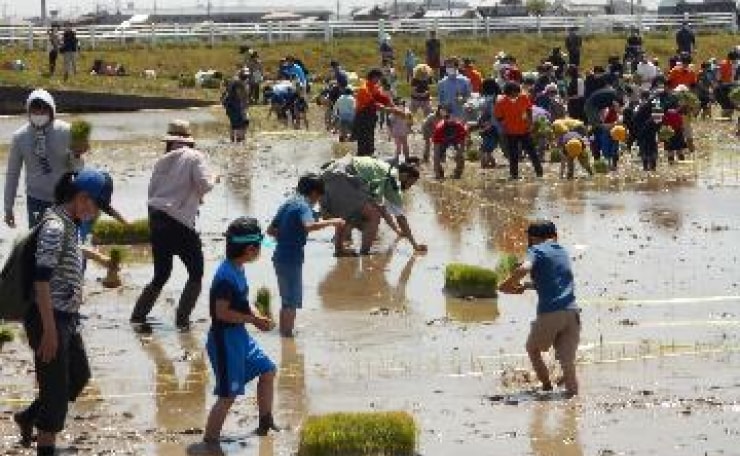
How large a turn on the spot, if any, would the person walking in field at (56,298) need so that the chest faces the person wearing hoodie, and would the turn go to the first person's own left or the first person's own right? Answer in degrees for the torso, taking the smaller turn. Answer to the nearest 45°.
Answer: approximately 90° to the first person's own left

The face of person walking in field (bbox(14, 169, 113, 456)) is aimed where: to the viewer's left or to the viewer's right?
to the viewer's right

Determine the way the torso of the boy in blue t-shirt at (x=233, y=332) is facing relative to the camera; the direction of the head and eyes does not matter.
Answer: to the viewer's right

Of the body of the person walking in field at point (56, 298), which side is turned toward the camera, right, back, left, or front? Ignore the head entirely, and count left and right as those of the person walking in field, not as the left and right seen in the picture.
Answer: right

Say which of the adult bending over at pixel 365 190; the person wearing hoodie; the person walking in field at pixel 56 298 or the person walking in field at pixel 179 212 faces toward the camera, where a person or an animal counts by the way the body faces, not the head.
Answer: the person wearing hoodie

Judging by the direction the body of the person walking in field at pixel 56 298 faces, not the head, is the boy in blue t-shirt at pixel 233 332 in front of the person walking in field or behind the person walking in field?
in front

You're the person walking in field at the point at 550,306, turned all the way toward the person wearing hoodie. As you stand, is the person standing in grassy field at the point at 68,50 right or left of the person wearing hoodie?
right

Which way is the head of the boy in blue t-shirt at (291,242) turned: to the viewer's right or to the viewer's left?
to the viewer's right

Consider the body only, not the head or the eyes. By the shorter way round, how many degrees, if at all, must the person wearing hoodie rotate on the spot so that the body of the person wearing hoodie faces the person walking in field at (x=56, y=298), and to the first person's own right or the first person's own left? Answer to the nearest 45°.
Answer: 0° — they already face them

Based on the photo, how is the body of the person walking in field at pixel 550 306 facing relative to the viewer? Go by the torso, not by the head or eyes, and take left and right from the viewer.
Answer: facing away from the viewer and to the left of the viewer

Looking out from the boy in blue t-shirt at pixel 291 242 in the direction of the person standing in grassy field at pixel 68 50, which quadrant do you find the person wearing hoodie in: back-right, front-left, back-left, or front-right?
front-left

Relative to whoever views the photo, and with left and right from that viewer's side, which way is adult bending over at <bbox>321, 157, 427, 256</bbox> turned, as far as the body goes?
facing to the right of the viewer

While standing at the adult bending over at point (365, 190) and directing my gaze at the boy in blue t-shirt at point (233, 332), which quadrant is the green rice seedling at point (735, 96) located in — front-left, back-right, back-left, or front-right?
back-left

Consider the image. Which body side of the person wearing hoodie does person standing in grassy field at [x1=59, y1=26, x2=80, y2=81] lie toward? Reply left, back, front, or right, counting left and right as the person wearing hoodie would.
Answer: back

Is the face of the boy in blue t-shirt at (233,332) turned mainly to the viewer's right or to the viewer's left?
to the viewer's right

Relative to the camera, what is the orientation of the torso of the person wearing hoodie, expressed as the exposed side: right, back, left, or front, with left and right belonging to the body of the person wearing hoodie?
front

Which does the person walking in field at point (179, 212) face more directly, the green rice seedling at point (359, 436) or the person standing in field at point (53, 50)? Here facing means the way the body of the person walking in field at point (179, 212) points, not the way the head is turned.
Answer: the person standing in field

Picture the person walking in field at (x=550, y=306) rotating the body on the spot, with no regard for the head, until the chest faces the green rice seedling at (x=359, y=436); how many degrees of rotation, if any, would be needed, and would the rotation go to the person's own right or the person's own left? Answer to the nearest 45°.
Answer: approximately 90° to the person's own left
